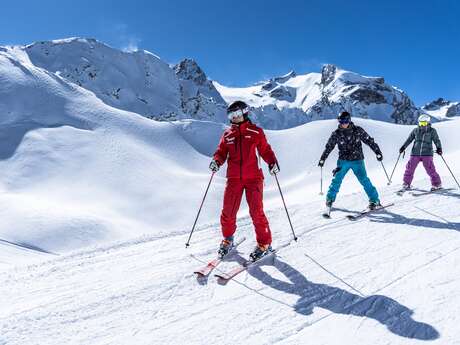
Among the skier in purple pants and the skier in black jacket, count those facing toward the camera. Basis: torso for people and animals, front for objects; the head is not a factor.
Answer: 2

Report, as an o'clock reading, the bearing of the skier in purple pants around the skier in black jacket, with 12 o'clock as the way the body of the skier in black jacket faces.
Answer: The skier in purple pants is roughly at 7 o'clock from the skier in black jacket.

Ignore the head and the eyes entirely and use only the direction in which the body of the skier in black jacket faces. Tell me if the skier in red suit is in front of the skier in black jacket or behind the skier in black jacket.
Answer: in front

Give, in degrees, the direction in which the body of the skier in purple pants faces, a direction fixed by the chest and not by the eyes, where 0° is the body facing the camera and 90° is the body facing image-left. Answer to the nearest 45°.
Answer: approximately 0°

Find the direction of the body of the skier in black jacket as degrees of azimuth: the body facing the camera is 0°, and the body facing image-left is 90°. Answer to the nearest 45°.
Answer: approximately 0°

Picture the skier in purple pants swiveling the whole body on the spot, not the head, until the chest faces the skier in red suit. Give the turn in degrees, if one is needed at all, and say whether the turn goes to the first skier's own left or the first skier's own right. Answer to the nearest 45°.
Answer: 0° — they already face them

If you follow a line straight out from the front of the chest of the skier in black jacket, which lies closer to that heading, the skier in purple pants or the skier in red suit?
the skier in red suit
